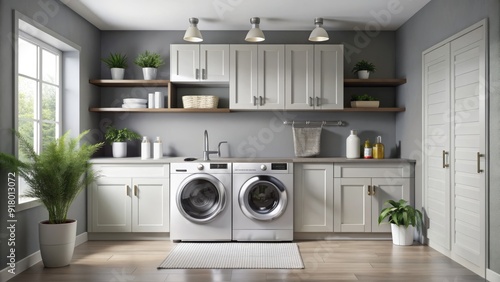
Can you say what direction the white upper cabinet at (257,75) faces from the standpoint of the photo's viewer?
facing the viewer

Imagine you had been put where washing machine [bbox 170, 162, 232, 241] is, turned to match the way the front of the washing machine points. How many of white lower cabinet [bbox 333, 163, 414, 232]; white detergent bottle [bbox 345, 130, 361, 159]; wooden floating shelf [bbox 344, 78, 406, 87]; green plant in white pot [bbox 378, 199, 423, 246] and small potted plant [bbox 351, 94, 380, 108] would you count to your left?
5

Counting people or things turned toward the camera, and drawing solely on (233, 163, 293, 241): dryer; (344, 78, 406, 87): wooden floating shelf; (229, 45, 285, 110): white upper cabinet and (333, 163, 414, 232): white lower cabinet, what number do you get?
4

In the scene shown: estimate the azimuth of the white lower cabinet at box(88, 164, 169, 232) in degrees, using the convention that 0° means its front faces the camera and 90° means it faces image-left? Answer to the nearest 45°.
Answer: approximately 0°

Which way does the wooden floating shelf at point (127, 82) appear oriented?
toward the camera

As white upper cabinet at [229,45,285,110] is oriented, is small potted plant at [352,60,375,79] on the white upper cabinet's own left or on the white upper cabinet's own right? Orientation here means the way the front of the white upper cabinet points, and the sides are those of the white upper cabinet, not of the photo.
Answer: on the white upper cabinet's own left

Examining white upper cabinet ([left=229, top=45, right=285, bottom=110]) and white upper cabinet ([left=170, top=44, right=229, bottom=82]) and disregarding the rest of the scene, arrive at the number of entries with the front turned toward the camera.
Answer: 2

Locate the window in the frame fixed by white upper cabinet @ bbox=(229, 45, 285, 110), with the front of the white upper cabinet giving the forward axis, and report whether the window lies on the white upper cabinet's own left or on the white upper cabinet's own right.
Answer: on the white upper cabinet's own right

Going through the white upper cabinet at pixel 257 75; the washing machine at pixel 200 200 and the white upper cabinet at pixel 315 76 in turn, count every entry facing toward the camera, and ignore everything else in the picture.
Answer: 3
